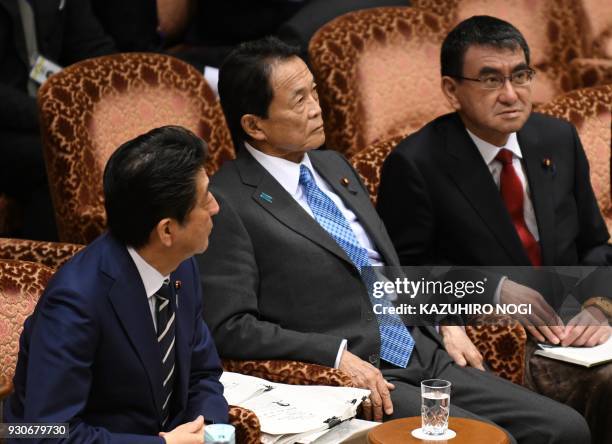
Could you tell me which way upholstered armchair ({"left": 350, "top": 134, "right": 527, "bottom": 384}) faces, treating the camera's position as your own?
facing the viewer and to the right of the viewer

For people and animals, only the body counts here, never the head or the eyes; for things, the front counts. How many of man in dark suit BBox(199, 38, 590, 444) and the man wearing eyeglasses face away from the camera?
0

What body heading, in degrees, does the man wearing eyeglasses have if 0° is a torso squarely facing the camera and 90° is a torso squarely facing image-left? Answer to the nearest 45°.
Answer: approximately 315°

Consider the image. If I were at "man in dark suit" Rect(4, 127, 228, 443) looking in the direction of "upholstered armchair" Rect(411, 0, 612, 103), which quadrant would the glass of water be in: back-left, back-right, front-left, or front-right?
front-right

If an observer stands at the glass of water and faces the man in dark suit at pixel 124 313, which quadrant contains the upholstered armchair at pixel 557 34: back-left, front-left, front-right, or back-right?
back-right

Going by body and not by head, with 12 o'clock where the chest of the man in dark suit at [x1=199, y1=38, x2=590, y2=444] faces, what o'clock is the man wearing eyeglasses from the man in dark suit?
The man wearing eyeglasses is roughly at 9 o'clock from the man in dark suit.

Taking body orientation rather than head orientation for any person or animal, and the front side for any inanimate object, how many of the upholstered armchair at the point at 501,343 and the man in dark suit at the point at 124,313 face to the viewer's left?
0

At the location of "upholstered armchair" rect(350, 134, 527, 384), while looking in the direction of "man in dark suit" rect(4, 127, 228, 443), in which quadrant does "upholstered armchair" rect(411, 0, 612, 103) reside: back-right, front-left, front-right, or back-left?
back-right

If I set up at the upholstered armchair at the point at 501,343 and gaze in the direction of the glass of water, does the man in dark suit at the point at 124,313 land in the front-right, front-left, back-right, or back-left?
front-right

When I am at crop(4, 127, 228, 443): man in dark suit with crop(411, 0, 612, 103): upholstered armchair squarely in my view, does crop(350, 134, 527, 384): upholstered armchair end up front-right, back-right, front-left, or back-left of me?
front-right
